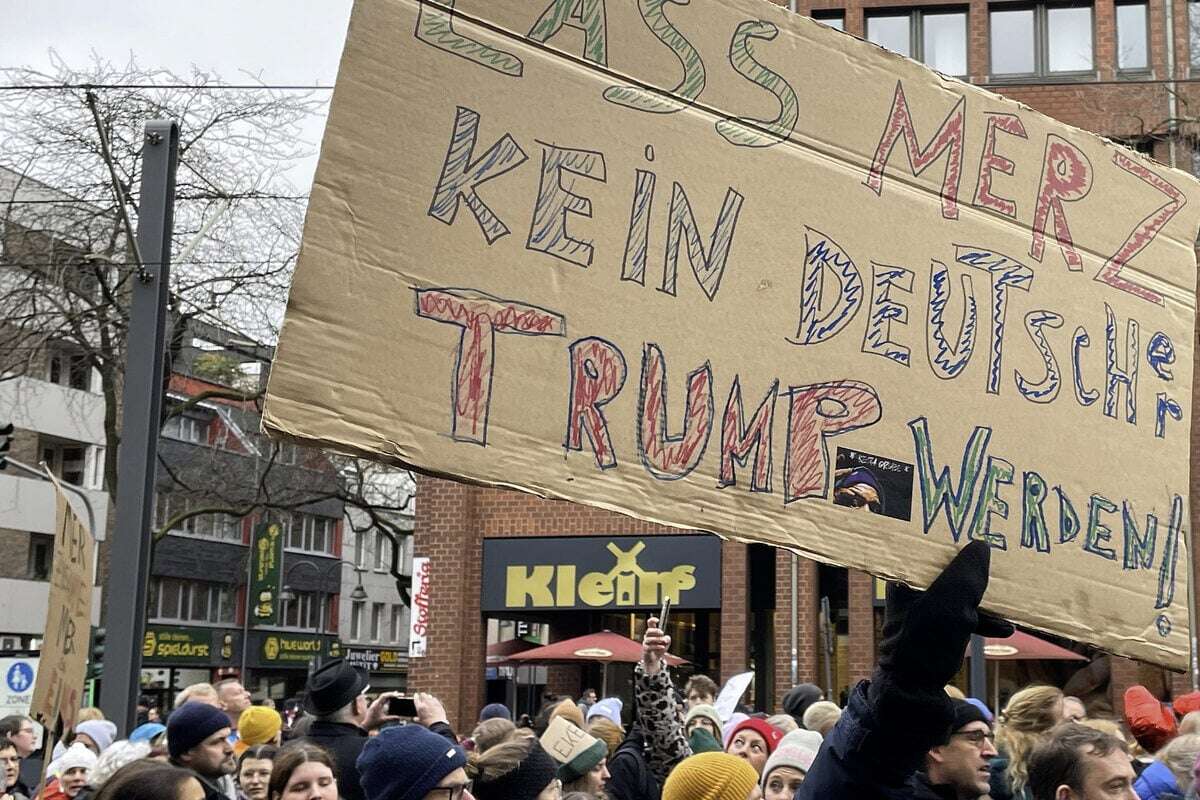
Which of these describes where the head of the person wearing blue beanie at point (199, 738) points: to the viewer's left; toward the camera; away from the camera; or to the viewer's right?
to the viewer's right

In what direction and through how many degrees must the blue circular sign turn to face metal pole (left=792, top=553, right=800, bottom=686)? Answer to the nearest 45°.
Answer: approximately 90° to its left

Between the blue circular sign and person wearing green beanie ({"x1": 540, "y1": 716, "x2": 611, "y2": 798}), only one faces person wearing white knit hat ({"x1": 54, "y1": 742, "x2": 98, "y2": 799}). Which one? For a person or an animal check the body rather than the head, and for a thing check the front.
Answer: the blue circular sign
